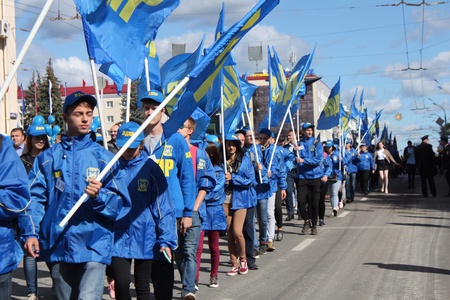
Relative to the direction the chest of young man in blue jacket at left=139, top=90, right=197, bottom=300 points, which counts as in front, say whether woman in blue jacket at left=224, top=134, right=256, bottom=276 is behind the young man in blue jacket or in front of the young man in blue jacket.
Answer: behind

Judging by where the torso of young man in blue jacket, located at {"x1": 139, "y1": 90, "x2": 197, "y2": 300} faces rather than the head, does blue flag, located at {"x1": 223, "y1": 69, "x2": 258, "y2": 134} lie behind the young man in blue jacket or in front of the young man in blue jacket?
behind

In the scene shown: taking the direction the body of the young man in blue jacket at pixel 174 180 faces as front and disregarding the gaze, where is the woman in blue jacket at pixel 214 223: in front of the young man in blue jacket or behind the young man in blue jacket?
behind

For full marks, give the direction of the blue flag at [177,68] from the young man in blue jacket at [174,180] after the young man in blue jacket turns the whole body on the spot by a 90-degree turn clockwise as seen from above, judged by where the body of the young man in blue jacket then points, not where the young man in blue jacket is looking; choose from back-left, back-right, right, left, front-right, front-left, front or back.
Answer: front-right

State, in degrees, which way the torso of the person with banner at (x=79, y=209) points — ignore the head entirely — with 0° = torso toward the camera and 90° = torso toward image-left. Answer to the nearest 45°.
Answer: approximately 0°

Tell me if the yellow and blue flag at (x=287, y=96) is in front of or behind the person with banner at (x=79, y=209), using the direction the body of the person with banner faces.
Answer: behind

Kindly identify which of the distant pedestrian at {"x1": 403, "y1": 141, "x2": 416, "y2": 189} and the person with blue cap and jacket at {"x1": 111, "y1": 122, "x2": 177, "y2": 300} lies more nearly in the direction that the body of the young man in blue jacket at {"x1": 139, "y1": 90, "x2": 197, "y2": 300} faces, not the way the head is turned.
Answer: the person with blue cap and jacket
